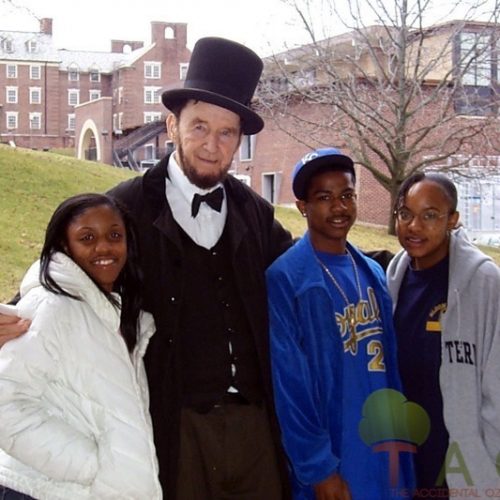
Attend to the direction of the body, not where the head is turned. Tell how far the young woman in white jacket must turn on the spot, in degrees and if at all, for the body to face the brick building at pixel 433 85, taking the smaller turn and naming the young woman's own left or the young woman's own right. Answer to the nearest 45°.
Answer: approximately 90° to the young woman's own left

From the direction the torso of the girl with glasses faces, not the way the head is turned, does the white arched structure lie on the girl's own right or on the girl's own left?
on the girl's own right

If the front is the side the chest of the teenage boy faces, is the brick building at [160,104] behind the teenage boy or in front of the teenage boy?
behind

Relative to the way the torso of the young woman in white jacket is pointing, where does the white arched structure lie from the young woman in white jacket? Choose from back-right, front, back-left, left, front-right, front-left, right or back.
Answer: back-left

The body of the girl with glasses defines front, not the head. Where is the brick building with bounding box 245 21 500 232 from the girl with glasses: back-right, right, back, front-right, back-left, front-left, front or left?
back-right

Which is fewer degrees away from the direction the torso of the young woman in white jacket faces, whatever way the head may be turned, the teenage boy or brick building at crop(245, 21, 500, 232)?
the teenage boy

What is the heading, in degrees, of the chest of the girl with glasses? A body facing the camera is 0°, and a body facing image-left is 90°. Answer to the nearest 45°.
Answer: approximately 45°
